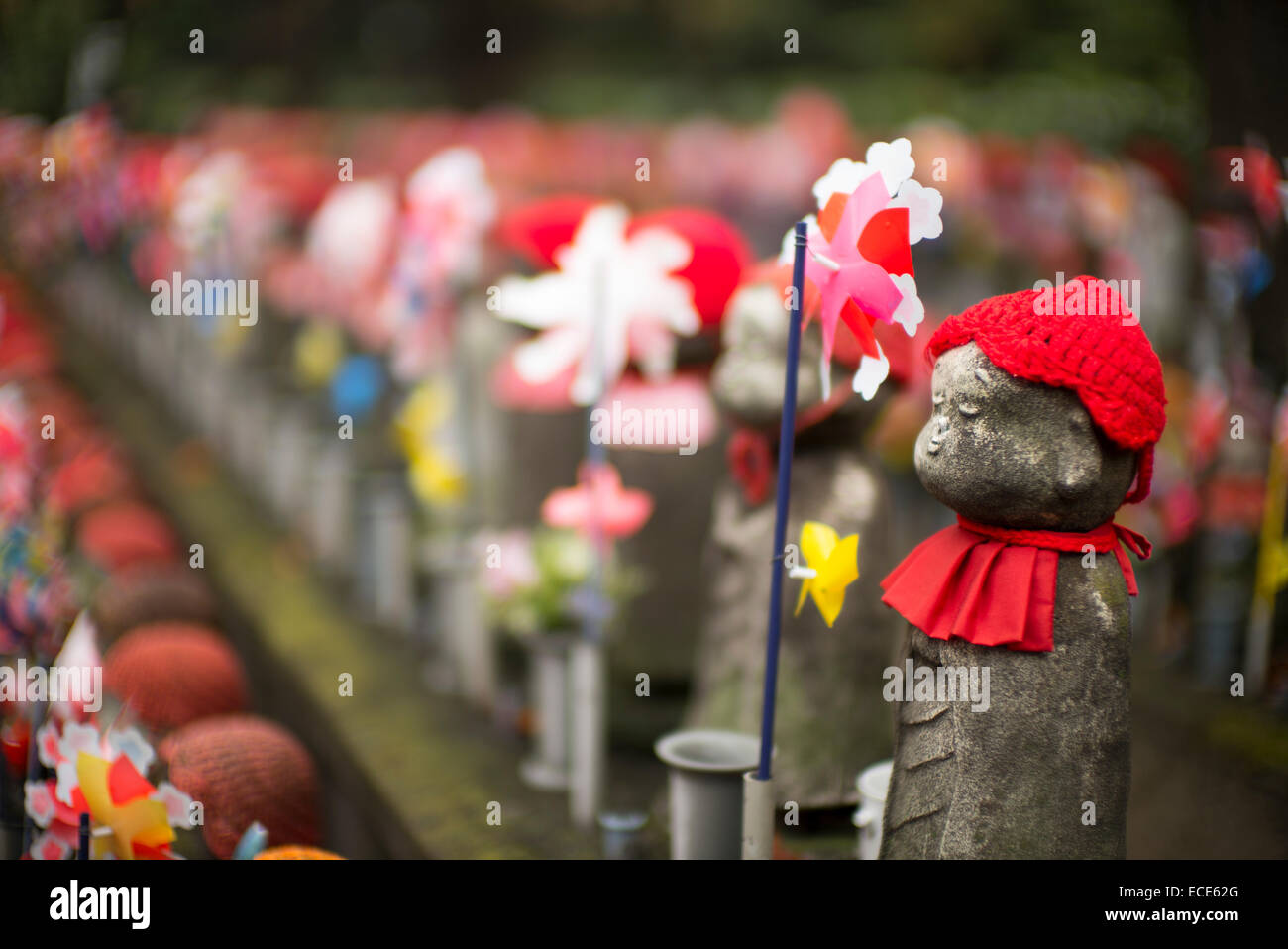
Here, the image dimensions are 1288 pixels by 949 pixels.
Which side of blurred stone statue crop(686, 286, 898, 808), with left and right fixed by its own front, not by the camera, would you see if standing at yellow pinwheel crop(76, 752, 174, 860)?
front

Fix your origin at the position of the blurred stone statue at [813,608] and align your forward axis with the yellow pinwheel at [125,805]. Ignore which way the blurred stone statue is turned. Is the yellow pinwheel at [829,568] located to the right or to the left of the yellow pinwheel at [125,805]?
left

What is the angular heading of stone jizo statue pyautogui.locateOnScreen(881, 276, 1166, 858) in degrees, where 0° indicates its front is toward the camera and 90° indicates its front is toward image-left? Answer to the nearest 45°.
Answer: approximately 45°

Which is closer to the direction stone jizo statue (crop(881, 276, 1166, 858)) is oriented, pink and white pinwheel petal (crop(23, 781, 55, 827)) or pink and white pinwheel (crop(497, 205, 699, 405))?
the pink and white pinwheel petal

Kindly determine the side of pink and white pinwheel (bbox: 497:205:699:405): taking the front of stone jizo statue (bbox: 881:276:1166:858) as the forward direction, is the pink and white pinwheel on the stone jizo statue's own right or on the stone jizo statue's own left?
on the stone jizo statue's own right

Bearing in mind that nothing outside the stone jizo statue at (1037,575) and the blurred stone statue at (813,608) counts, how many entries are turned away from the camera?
0
